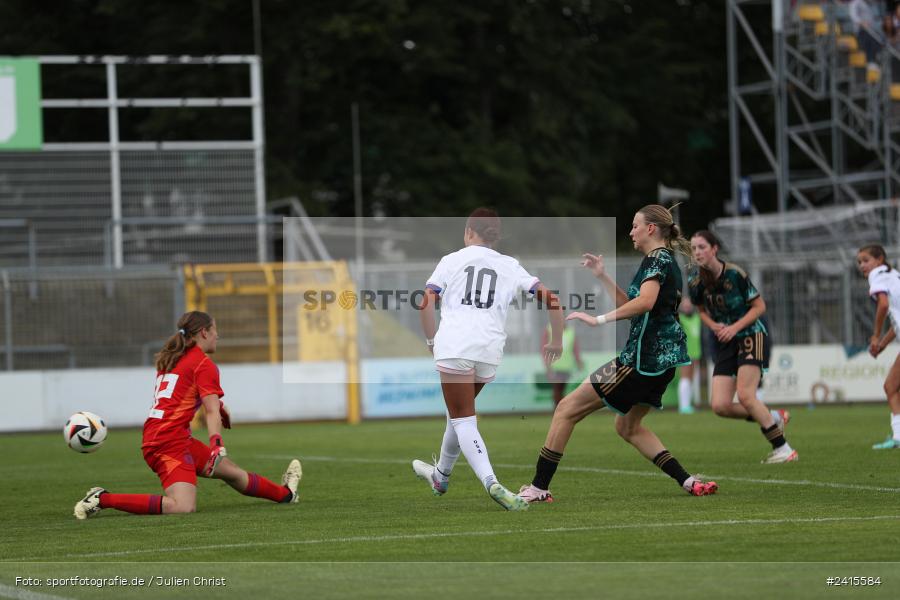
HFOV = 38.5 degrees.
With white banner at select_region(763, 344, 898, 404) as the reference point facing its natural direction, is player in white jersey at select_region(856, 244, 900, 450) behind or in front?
in front

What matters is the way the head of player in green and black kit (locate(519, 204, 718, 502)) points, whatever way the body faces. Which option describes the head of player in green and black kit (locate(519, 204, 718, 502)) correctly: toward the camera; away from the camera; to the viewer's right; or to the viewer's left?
to the viewer's left

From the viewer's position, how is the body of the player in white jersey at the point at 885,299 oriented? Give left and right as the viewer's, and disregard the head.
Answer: facing the viewer and to the left of the viewer

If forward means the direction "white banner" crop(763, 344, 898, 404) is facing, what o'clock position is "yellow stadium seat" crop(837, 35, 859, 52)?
The yellow stadium seat is roughly at 6 o'clock from the white banner.

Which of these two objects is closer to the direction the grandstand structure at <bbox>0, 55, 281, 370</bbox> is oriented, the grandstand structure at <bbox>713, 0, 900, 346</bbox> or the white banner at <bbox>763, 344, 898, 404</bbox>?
the white banner

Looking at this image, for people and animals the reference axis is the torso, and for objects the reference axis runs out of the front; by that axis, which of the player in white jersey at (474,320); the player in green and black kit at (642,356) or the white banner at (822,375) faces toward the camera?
the white banner

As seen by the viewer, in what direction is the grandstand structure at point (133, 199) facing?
toward the camera

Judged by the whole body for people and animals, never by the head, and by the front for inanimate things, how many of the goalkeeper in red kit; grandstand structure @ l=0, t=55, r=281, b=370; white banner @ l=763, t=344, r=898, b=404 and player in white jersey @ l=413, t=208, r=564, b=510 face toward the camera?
2

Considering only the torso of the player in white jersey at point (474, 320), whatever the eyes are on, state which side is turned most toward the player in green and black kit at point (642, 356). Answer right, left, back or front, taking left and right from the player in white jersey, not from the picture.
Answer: right

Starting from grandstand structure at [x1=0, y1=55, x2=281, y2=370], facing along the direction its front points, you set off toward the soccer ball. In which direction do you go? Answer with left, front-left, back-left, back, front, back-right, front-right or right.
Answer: front

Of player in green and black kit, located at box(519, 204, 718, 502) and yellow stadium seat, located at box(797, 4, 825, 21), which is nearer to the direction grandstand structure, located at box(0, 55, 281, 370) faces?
the player in green and black kit

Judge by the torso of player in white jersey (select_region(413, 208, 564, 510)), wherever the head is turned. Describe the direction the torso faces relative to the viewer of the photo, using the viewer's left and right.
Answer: facing away from the viewer

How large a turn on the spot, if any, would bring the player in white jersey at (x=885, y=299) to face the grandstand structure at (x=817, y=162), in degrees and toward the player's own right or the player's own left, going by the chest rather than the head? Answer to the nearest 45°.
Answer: approximately 135° to the player's own right

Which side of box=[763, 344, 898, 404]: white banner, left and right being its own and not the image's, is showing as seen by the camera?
front

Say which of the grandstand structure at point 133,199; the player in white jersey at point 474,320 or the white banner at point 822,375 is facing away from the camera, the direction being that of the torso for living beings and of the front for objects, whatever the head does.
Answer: the player in white jersey

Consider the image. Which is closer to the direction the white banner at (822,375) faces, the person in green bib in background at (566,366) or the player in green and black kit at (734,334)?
the player in green and black kit

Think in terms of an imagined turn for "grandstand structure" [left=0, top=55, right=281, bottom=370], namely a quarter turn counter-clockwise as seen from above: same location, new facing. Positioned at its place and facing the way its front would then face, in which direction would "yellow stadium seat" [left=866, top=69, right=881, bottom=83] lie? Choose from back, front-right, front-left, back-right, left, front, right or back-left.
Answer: front
